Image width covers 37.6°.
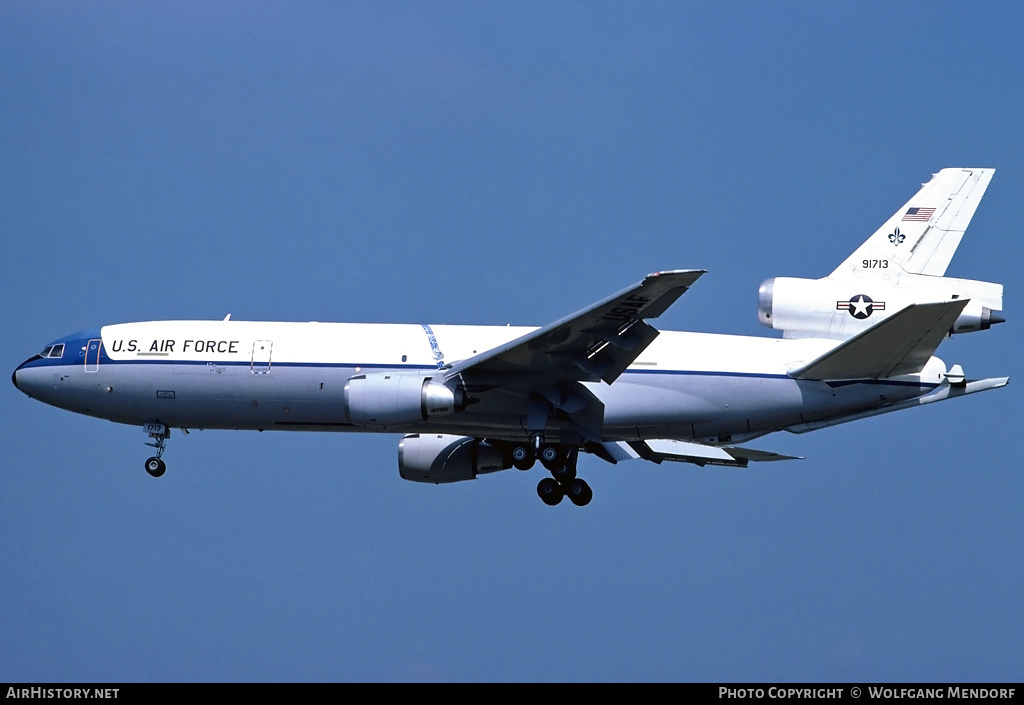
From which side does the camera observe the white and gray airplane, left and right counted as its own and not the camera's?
left
